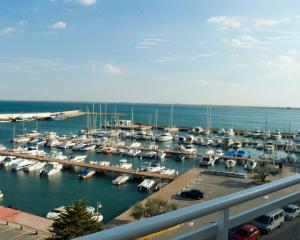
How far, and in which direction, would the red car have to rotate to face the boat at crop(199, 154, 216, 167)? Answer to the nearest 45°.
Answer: approximately 135° to its right

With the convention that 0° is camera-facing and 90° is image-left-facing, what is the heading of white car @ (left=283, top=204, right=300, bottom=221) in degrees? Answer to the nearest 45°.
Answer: approximately 45°

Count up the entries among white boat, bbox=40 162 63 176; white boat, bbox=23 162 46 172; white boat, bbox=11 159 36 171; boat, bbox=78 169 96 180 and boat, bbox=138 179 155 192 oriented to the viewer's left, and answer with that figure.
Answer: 0

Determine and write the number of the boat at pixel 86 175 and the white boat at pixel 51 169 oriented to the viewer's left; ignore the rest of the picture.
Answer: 0

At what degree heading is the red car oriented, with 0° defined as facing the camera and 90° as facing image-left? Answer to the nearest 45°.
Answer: approximately 45°

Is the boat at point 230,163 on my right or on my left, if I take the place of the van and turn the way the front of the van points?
on my right

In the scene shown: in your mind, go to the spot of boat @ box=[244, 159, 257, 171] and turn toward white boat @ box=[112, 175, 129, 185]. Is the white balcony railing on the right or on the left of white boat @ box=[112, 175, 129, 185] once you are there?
left
